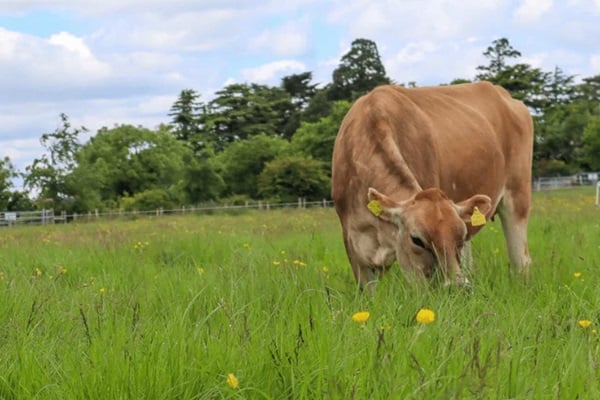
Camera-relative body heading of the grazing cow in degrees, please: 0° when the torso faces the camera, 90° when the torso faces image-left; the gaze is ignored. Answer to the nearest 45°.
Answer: approximately 45°

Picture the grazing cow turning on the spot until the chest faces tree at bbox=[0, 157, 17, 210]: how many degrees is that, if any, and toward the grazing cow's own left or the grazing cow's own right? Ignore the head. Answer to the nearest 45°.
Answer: approximately 90° to the grazing cow's own right

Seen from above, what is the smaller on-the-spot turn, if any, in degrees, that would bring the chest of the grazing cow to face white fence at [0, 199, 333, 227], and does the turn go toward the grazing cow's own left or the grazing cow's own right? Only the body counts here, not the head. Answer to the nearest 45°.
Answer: approximately 90° to the grazing cow's own right

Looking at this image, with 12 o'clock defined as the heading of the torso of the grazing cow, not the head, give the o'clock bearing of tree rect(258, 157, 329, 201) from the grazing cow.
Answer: The tree is roughly at 4 o'clock from the grazing cow.

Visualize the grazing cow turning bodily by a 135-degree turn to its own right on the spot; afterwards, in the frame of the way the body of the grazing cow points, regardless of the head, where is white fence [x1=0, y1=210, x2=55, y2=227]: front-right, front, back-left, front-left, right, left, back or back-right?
front-left
